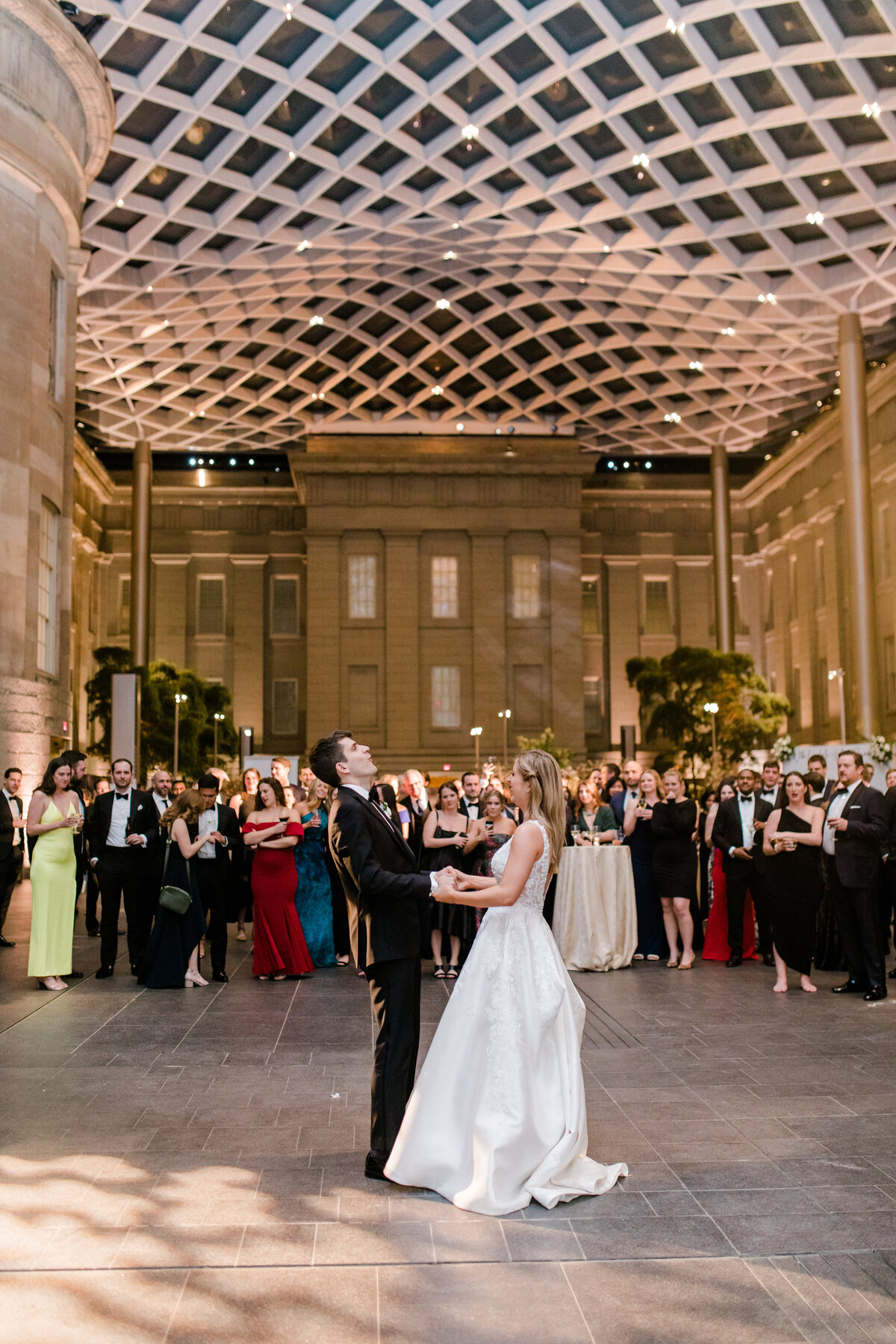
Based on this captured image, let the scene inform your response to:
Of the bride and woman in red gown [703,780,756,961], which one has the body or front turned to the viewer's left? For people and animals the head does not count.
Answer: the bride

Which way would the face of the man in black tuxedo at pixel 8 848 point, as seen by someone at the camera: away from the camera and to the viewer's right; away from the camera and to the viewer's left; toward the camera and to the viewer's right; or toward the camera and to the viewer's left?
toward the camera and to the viewer's right

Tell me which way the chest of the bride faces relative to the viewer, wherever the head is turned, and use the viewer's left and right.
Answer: facing to the left of the viewer

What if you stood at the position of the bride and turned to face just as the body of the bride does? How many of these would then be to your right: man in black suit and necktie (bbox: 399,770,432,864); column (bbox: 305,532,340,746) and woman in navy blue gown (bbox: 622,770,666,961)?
3

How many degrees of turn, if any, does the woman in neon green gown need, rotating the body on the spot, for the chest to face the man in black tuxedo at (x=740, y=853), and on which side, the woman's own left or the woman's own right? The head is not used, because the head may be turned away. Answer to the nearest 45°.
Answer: approximately 45° to the woman's own left

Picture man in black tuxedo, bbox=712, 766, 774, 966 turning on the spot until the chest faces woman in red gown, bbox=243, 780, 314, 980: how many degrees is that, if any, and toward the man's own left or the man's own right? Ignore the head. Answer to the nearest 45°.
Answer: approximately 45° to the man's own right

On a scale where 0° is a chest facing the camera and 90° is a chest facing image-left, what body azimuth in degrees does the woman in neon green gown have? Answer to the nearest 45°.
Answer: approximately 315°

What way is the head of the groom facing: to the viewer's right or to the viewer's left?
to the viewer's right

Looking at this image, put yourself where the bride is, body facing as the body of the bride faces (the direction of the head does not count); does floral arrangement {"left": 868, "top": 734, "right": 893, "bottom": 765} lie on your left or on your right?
on your right

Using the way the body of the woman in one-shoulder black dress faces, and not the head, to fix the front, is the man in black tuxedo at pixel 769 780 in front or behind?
behind

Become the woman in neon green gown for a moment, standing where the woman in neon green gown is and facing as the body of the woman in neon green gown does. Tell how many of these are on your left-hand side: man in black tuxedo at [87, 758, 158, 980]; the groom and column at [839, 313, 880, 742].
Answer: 2
